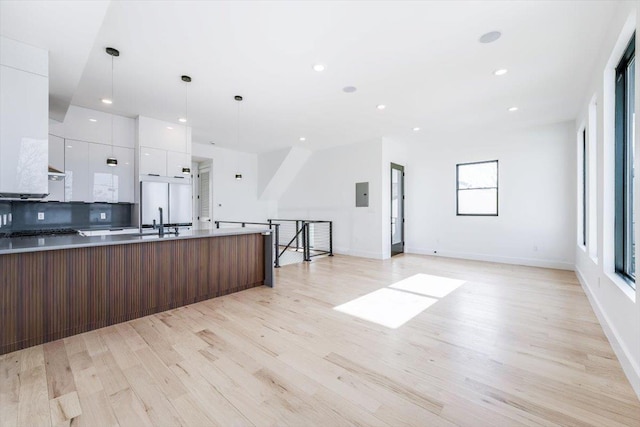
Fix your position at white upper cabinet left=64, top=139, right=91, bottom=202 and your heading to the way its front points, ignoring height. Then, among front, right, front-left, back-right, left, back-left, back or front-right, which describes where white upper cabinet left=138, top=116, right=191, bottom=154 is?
left

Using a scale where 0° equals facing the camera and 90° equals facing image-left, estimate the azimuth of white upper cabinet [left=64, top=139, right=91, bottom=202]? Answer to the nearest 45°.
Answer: approximately 0°

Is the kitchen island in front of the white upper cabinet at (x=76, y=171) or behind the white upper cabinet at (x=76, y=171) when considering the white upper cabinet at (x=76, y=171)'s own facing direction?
in front

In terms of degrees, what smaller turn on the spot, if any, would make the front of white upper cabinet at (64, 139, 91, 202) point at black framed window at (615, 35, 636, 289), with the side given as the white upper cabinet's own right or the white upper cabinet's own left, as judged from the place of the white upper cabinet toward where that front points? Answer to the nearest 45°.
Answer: approximately 45° to the white upper cabinet's own left

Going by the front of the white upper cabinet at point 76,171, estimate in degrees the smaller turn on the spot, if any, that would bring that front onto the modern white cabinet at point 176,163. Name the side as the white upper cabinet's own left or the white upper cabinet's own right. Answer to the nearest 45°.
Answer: approximately 90° to the white upper cabinet's own left

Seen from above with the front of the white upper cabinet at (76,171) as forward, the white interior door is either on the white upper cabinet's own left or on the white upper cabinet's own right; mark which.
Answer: on the white upper cabinet's own left

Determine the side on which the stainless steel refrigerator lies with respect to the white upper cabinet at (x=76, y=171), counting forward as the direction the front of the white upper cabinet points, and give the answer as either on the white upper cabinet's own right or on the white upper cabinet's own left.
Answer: on the white upper cabinet's own left

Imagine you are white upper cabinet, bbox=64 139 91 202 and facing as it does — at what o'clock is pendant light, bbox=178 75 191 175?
The pendant light is roughly at 10 o'clock from the white upper cabinet.
